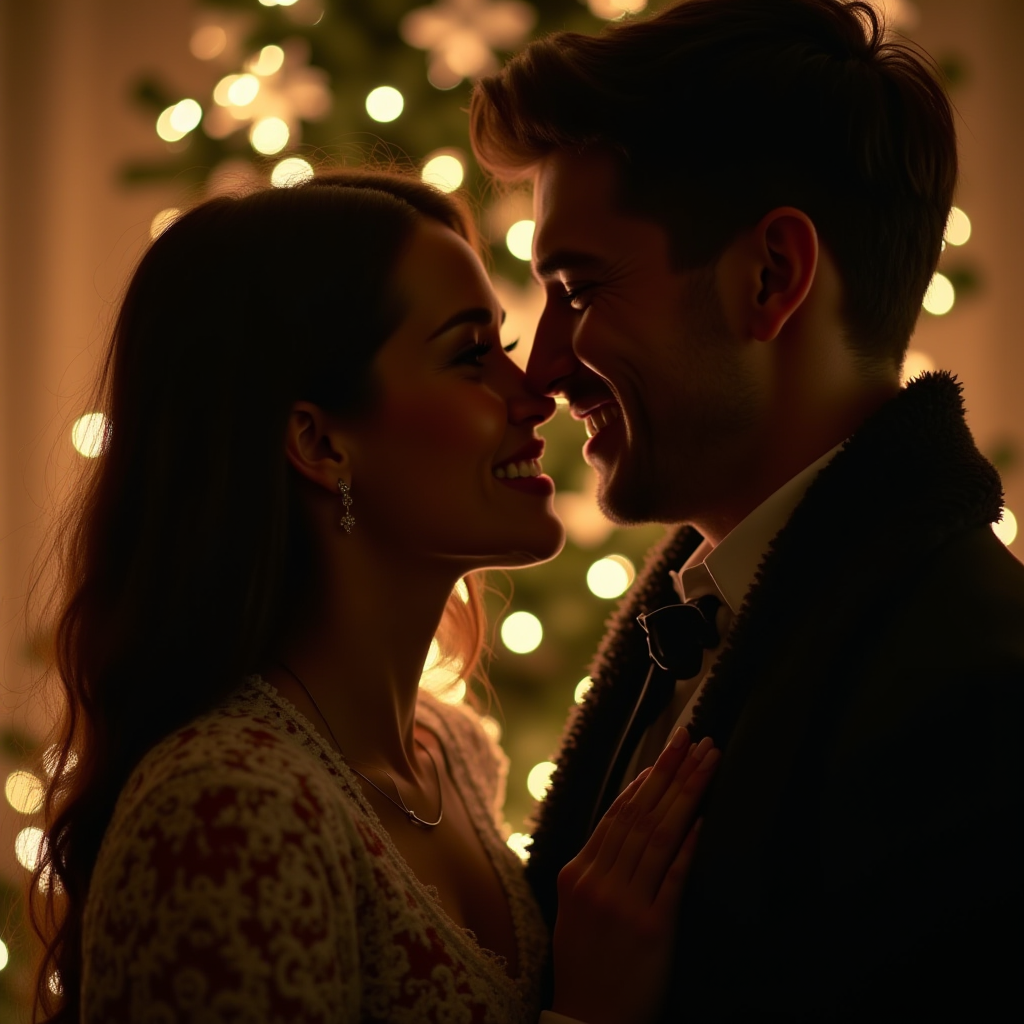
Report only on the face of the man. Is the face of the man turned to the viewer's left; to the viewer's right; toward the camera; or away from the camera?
to the viewer's left

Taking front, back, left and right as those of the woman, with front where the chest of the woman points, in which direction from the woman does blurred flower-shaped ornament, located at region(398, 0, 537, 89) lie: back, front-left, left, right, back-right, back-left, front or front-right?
left

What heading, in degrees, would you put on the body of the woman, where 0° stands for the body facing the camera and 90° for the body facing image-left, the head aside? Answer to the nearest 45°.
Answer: approximately 270°

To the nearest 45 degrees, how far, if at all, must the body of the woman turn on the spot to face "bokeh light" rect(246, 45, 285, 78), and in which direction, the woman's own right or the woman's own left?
approximately 90° to the woman's own left

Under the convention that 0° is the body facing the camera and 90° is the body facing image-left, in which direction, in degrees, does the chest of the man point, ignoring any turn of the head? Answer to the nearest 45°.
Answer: approximately 90°

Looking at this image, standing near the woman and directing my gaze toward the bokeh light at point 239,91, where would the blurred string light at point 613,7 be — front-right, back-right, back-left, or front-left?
front-right

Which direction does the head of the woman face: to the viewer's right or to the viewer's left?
to the viewer's right

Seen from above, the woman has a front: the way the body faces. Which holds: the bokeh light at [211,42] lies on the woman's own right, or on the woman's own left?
on the woman's own left

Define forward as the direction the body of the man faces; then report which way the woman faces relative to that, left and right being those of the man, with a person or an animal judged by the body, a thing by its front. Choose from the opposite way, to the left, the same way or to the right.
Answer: the opposite way

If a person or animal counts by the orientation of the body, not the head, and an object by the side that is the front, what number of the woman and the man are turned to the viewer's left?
1

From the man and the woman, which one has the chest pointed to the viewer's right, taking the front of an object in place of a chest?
the woman
